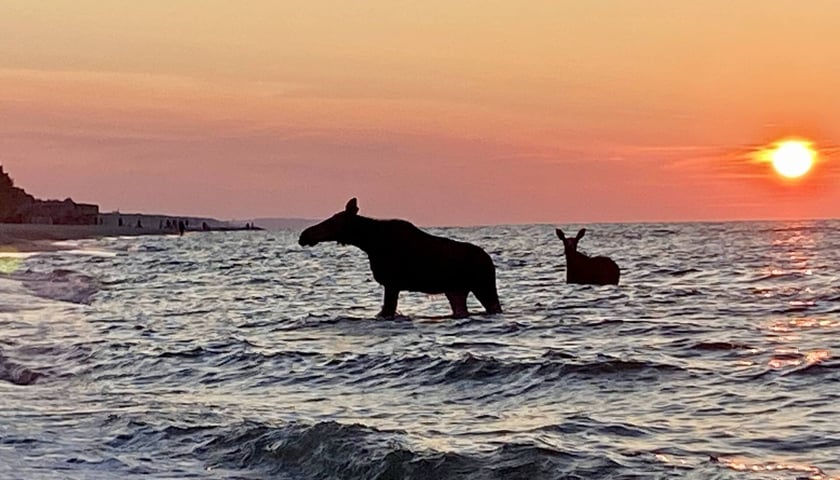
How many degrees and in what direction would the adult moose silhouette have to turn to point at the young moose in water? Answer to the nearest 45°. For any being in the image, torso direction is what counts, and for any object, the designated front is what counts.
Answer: approximately 135° to its right

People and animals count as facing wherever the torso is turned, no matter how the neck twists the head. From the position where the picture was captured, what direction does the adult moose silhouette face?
facing to the left of the viewer

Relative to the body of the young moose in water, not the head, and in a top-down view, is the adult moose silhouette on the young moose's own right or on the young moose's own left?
on the young moose's own left

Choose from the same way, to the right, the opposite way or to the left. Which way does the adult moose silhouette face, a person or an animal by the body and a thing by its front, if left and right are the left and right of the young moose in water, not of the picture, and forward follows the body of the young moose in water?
the same way

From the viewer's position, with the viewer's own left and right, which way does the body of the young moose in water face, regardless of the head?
facing to the left of the viewer
